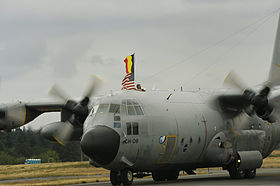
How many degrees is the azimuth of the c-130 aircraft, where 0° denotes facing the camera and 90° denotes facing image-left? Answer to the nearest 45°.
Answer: approximately 45°
